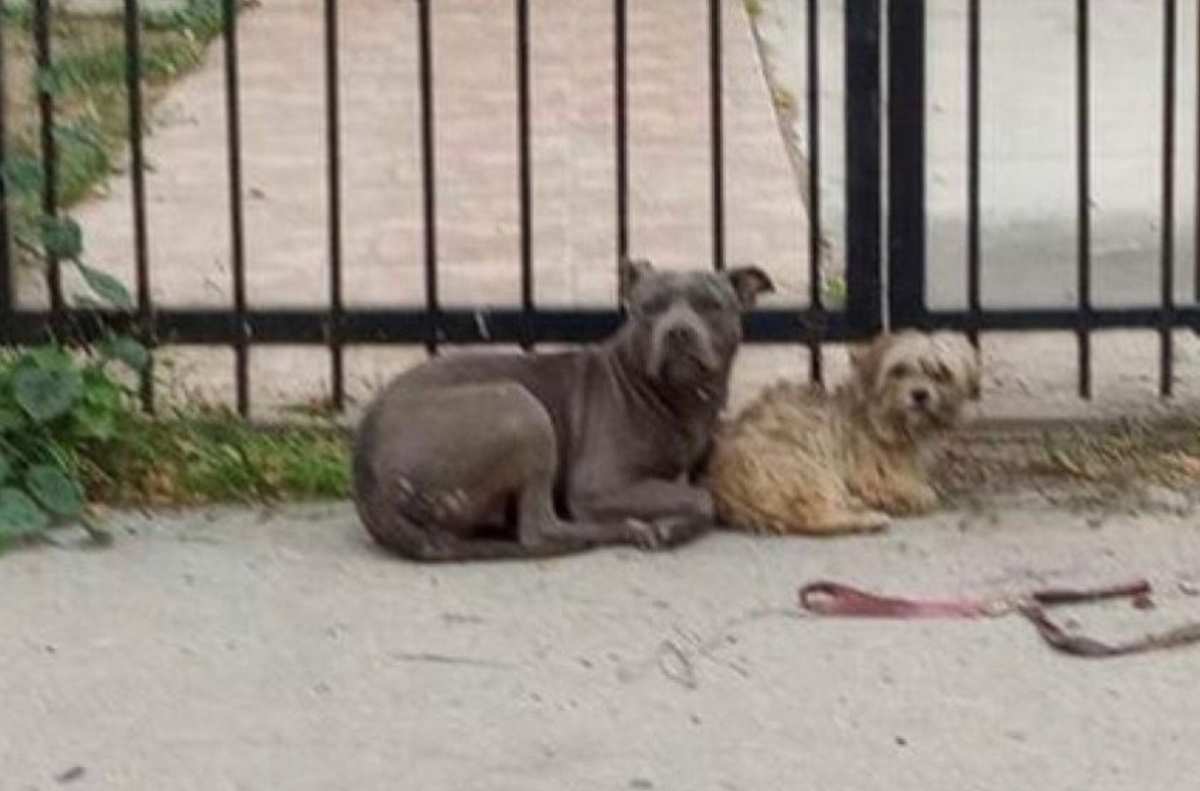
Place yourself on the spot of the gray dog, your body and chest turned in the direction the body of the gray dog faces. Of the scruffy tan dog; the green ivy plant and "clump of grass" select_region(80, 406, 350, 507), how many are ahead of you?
1

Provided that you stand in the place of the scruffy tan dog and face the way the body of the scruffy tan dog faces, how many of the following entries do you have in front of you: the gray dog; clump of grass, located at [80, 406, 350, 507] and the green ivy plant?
0

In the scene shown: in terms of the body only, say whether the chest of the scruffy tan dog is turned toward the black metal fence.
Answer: no

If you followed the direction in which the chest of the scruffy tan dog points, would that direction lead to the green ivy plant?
no

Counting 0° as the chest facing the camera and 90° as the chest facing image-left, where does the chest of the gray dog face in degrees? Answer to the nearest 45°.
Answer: approximately 270°

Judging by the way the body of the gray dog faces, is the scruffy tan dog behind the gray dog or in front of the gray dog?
in front

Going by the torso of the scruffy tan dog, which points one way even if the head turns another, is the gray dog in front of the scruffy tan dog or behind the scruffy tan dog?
behind

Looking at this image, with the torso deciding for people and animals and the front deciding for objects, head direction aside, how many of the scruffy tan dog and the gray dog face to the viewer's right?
2

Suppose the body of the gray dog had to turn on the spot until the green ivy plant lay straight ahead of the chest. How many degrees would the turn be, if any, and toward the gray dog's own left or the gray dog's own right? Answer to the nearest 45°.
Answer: approximately 180°

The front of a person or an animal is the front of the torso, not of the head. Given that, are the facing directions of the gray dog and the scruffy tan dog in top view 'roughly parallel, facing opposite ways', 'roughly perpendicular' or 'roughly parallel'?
roughly parallel

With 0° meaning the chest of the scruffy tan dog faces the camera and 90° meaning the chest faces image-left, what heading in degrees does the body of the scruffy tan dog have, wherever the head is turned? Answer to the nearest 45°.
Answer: approximately 270°
